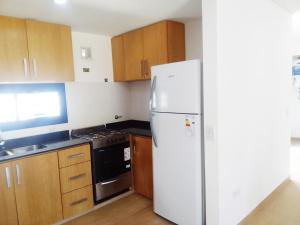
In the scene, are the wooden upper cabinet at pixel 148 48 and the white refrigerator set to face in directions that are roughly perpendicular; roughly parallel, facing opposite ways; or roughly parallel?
roughly parallel

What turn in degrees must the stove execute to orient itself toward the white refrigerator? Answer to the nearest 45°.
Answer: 0° — it already faces it

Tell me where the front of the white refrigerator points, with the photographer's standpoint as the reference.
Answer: facing the viewer and to the left of the viewer

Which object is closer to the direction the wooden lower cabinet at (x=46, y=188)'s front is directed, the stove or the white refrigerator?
the white refrigerator

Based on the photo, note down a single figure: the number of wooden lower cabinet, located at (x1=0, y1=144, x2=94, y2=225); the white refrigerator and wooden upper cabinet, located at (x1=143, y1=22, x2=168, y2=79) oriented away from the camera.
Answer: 0

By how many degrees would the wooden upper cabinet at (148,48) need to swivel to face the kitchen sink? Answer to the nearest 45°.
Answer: approximately 45° to its right

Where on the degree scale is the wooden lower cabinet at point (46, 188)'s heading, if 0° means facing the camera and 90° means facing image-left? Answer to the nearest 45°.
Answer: approximately 315°

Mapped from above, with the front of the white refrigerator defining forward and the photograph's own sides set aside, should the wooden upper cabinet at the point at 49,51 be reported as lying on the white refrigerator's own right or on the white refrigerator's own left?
on the white refrigerator's own right

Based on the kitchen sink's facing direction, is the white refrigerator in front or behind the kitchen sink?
in front

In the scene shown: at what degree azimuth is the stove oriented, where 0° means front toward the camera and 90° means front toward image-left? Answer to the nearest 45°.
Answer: approximately 315°

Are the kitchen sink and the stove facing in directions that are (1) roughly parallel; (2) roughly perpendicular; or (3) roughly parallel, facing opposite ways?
roughly parallel
